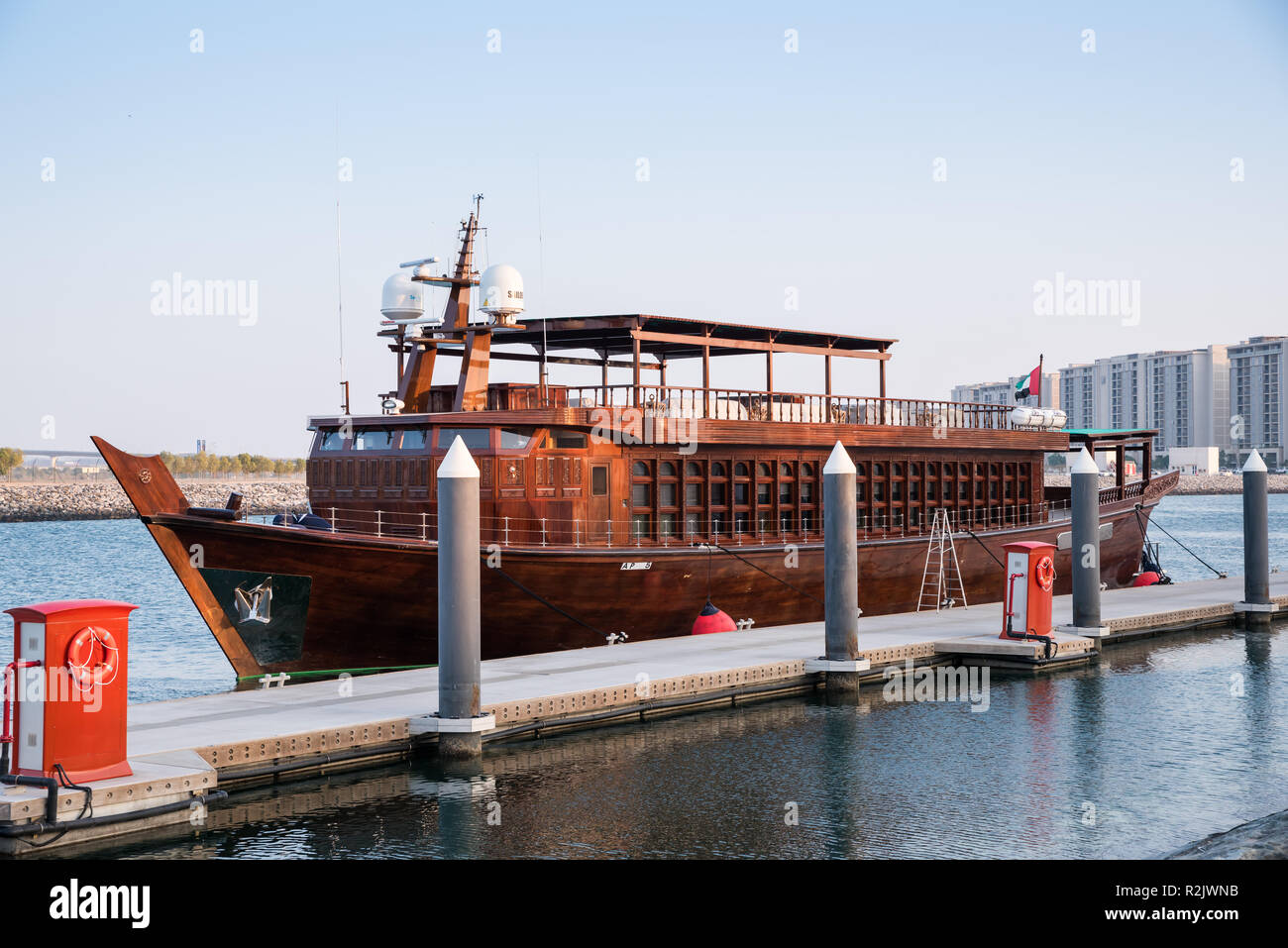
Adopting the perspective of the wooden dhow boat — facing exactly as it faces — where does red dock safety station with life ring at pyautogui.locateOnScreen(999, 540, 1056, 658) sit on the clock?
The red dock safety station with life ring is roughly at 8 o'clock from the wooden dhow boat.

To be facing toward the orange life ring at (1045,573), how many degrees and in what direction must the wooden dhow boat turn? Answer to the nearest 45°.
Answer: approximately 135° to its left

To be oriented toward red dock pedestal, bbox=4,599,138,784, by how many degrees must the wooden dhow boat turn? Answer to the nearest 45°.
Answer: approximately 45° to its left

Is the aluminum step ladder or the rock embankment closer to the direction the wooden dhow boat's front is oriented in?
the rock embankment

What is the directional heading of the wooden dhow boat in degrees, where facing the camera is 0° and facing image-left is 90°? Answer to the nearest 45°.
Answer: approximately 45°
